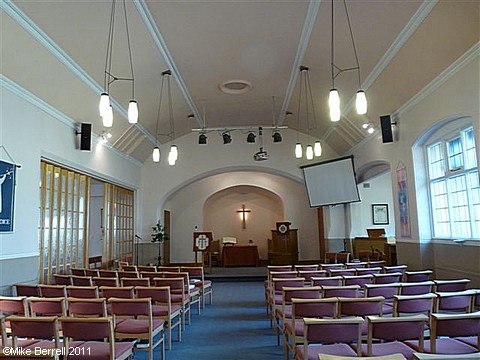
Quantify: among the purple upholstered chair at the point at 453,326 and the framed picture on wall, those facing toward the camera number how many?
1

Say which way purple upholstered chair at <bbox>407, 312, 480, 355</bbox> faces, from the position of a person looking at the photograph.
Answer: facing away from the viewer and to the left of the viewer

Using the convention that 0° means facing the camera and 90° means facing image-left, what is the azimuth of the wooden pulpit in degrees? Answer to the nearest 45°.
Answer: approximately 0°

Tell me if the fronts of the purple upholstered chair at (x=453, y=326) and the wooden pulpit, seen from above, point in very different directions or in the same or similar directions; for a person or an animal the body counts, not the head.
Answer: very different directions

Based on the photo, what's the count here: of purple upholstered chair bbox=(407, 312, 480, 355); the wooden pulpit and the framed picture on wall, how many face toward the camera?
2

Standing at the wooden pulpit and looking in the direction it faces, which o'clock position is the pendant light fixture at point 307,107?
The pendant light fixture is roughly at 12 o'clock from the wooden pulpit.

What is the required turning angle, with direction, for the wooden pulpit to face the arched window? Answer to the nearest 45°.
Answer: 0° — it already faces it

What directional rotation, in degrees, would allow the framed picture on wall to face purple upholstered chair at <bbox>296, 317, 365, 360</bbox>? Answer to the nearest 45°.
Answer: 0° — it already faces it

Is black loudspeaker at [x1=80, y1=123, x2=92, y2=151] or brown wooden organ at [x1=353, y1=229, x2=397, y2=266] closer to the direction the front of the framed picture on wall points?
the brown wooden organ
